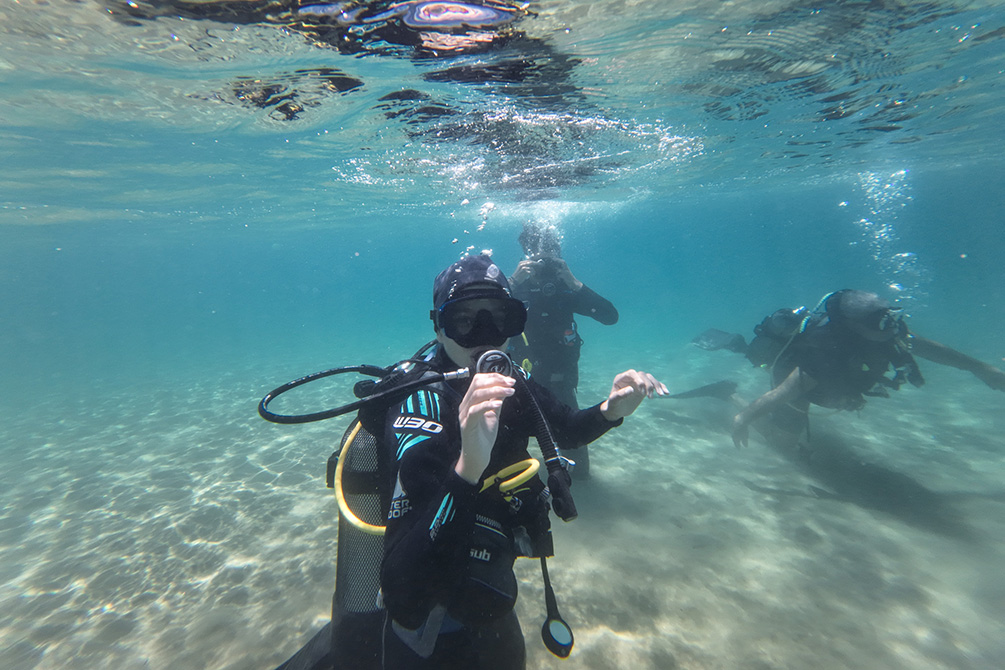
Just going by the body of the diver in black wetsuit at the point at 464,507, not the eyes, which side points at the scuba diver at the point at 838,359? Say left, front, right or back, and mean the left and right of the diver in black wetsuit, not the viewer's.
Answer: left

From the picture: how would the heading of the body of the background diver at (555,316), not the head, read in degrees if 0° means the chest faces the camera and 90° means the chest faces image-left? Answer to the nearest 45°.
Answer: approximately 0°

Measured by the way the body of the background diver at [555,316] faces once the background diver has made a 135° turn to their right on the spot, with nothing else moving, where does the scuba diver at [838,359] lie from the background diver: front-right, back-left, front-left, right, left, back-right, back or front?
back-right

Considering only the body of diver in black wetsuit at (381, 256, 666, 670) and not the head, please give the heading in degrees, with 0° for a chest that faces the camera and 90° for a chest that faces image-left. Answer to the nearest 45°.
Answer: approximately 315°

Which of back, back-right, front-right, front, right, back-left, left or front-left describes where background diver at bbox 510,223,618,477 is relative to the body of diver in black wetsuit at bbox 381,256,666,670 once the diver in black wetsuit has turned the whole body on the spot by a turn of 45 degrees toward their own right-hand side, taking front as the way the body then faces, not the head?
back
